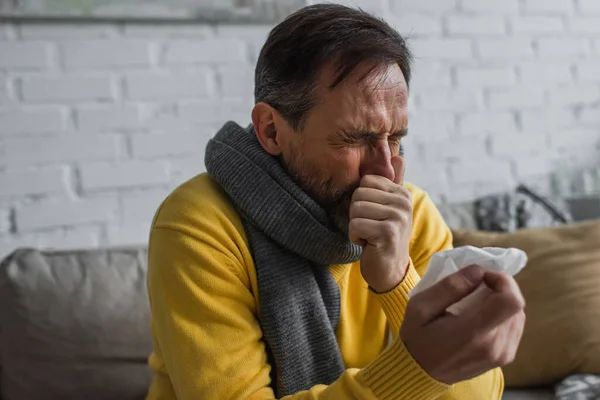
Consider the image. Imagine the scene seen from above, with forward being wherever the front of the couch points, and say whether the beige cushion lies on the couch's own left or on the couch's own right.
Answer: on the couch's own left

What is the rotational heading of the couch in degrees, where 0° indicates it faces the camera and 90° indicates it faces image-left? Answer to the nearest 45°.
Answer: approximately 0°

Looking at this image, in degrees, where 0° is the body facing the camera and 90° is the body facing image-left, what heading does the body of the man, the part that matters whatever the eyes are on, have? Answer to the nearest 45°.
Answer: approximately 315°
